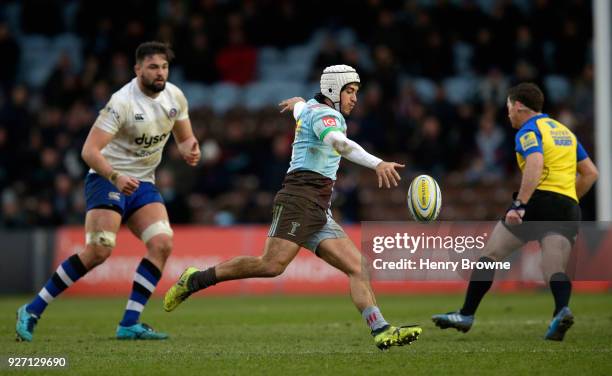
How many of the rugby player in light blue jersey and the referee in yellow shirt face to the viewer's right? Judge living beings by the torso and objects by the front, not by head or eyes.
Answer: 1

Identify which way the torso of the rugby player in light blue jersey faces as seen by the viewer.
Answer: to the viewer's right

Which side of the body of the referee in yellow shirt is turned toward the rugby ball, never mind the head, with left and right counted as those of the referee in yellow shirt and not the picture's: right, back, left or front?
left

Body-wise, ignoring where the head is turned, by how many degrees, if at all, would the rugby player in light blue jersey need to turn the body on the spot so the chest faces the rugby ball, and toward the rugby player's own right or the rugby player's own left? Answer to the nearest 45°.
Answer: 0° — they already face it

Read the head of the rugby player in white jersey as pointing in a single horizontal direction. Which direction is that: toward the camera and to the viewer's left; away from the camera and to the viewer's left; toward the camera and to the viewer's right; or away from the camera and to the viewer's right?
toward the camera and to the viewer's right

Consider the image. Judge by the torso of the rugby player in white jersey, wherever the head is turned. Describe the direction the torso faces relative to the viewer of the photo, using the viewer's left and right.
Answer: facing the viewer and to the right of the viewer

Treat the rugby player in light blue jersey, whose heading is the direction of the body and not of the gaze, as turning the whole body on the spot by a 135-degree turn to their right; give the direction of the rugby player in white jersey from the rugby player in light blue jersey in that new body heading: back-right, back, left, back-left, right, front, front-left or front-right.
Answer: right

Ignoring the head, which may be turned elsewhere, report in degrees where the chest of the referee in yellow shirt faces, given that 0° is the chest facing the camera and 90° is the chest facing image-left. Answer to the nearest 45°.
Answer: approximately 135°

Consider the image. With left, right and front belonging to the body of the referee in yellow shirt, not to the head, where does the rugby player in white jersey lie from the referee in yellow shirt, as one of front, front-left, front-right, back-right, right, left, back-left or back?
front-left

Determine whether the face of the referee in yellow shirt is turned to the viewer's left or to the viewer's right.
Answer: to the viewer's left

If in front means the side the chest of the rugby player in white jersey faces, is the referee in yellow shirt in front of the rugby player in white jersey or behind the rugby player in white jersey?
in front

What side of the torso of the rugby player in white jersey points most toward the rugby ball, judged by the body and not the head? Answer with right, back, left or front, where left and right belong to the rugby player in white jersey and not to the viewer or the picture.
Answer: front

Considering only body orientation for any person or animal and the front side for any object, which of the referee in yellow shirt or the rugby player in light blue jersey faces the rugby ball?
the rugby player in light blue jersey
